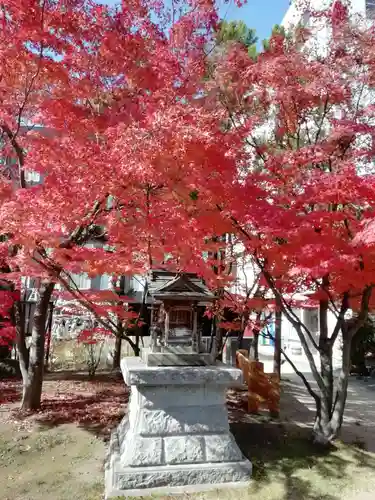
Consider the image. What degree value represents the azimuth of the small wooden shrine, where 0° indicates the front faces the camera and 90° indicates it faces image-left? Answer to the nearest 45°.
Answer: approximately 0°
